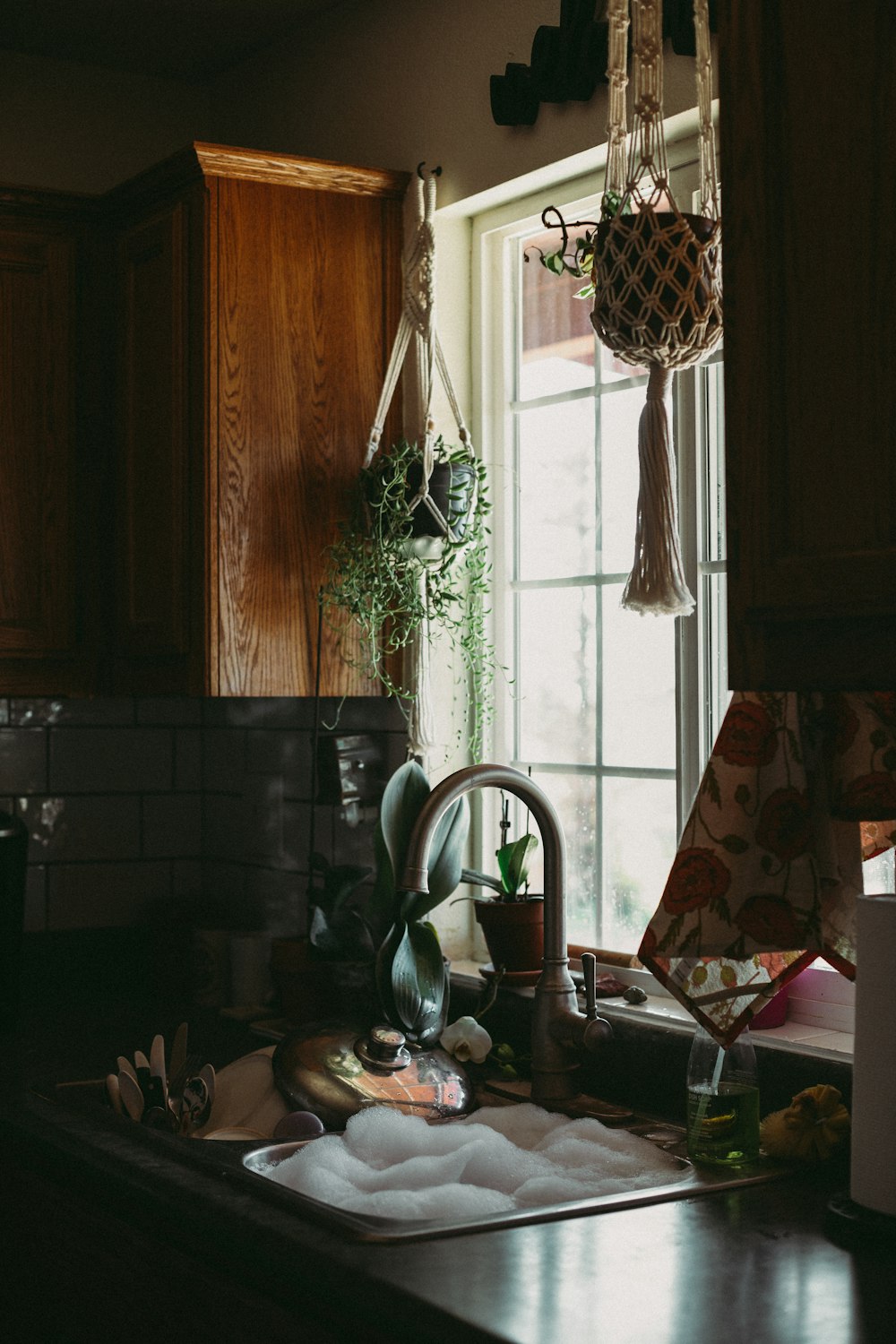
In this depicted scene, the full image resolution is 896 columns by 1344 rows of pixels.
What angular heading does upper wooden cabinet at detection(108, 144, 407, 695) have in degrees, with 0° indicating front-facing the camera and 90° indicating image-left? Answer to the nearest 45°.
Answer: approximately 45°

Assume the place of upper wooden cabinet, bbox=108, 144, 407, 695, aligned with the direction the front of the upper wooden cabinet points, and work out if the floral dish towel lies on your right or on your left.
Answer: on your left

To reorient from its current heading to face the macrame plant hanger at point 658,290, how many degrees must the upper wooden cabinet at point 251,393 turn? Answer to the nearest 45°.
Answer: approximately 90° to its left

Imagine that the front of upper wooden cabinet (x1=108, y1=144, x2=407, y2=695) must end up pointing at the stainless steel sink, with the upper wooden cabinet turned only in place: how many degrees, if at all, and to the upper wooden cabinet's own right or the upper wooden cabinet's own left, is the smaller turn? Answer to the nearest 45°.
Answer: approximately 45° to the upper wooden cabinet's own left
